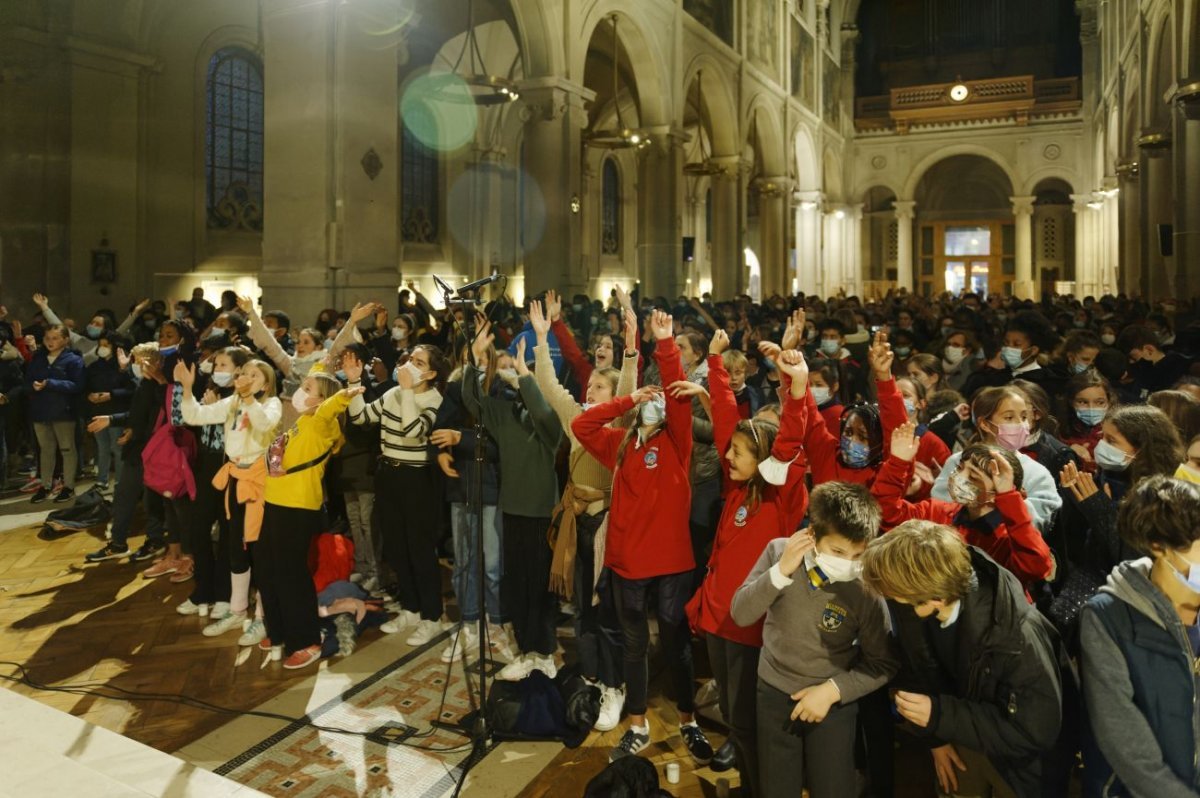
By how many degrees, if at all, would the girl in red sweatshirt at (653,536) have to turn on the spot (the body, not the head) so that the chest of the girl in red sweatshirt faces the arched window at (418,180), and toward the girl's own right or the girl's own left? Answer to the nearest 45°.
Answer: approximately 180°

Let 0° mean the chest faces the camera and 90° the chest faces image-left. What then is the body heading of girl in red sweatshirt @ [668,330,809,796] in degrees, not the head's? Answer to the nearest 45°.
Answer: approximately 45°

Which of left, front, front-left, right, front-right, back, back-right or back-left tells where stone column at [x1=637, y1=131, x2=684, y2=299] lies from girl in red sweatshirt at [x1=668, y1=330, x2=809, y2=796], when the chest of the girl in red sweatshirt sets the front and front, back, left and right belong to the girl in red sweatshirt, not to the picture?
back-right

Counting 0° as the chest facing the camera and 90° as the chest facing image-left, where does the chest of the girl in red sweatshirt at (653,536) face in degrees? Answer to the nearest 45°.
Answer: approximately 0°

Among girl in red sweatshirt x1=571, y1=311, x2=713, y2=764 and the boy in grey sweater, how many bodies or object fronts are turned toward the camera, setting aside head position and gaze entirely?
2

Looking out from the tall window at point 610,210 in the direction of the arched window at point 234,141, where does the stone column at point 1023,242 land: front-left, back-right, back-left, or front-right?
back-left

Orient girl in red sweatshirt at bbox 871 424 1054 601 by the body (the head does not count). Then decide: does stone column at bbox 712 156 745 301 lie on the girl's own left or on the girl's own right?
on the girl's own right

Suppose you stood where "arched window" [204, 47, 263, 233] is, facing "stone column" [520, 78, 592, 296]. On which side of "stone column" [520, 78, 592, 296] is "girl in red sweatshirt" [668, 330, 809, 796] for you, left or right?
right

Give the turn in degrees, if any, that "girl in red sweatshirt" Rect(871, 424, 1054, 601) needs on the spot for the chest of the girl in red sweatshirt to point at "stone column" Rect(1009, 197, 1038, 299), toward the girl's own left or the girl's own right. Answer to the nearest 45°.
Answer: approximately 135° to the girl's own right

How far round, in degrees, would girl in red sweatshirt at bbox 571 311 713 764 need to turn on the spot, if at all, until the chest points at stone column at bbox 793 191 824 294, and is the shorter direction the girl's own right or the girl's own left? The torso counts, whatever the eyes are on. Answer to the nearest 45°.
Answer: approximately 180°

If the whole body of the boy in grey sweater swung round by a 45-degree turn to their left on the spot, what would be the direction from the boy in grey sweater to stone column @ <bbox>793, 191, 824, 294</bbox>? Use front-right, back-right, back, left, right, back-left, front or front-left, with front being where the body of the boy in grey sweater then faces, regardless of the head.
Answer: back-left
